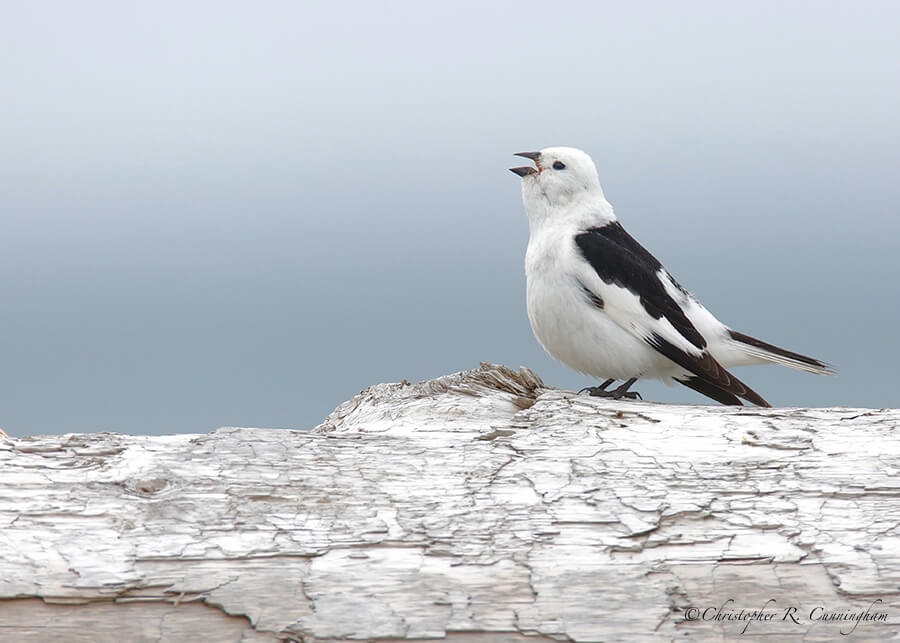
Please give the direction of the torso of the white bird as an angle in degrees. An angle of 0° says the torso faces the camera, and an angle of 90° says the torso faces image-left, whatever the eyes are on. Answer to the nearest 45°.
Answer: approximately 90°
